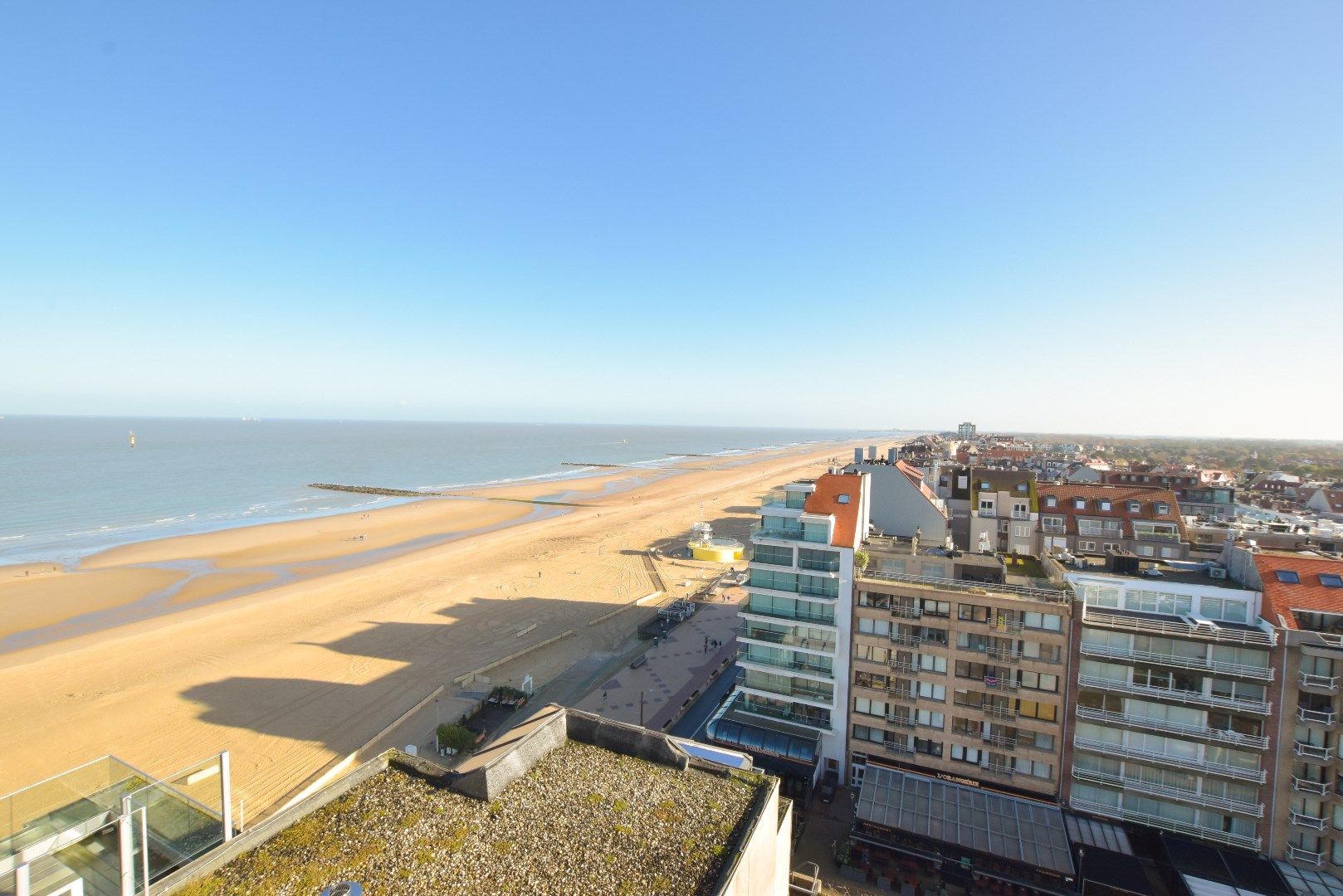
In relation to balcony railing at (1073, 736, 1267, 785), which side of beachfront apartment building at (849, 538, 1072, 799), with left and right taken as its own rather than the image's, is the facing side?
left

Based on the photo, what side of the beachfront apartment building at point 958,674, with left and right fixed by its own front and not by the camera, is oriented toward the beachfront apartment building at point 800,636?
right

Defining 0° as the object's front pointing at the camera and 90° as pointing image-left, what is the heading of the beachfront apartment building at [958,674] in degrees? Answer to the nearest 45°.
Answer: approximately 0°

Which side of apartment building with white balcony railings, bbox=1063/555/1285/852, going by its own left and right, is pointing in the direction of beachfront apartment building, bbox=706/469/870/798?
right
